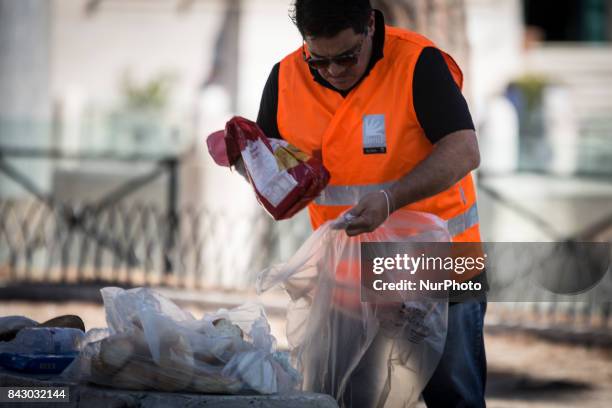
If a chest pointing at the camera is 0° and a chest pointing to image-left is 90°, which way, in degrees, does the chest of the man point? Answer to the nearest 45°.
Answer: approximately 45°

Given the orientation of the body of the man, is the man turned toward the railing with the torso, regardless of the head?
no

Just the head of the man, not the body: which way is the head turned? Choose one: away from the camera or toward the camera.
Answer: toward the camera
